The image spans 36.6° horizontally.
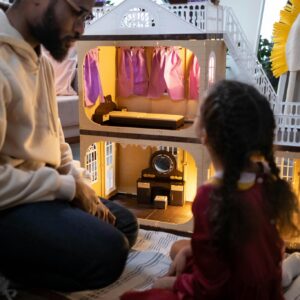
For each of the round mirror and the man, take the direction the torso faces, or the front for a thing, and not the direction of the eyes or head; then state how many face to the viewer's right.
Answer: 1

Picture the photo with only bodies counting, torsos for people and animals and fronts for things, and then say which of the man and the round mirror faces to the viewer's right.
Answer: the man

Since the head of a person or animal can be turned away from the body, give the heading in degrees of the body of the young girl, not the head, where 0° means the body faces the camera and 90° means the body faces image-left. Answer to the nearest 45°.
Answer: approximately 135°

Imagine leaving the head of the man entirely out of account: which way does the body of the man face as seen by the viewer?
to the viewer's right

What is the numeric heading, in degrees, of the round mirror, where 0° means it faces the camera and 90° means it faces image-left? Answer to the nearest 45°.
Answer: approximately 0°

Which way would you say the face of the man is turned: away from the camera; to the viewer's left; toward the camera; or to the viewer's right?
to the viewer's right

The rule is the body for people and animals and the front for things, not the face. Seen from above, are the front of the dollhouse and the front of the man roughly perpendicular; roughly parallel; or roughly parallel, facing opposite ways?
roughly perpendicular

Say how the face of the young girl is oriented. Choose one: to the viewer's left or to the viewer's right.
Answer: to the viewer's left
